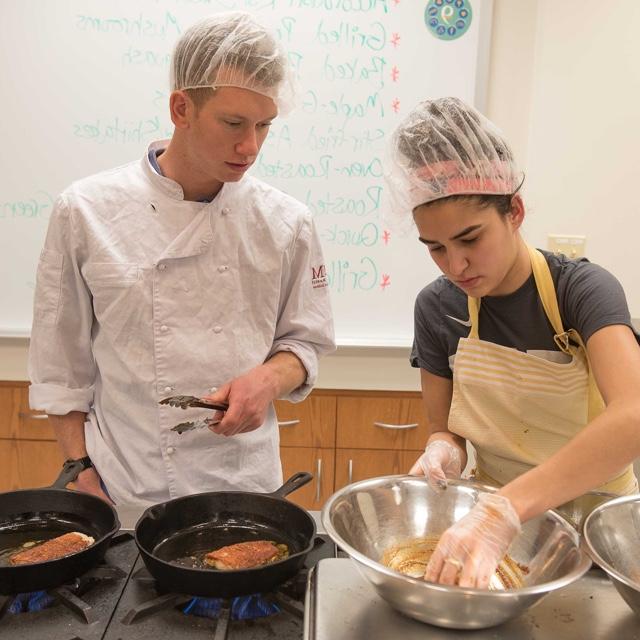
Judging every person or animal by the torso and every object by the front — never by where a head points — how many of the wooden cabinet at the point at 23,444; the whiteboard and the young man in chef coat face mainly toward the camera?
3

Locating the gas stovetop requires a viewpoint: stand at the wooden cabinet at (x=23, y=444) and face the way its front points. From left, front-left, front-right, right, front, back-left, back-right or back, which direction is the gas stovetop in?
front

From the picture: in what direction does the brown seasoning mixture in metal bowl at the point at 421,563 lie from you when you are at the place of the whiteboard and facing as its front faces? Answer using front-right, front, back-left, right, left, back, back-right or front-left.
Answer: front

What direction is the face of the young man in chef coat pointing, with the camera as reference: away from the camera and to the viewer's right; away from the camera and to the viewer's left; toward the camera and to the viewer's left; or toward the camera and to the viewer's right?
toward the camera and to the viewer's right

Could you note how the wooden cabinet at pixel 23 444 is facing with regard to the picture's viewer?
facing the viewer

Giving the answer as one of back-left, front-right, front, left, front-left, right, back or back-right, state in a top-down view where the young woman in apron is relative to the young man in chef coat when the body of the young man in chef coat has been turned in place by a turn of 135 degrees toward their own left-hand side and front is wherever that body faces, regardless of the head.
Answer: right

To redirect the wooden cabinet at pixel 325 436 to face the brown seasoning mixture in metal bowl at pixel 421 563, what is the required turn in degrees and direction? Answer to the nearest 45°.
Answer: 0° — it already faces it

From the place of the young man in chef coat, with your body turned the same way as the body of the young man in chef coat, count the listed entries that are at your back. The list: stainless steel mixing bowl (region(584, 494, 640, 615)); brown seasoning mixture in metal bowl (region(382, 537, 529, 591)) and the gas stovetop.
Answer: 0

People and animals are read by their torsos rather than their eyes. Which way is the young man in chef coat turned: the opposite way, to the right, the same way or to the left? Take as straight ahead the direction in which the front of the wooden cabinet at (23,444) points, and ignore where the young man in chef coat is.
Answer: the same way

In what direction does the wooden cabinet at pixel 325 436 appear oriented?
toward the camera

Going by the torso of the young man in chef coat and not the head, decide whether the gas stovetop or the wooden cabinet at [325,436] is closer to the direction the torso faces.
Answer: the gas stovetop

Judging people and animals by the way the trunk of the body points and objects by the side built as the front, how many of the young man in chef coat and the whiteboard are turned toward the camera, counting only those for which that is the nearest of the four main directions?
2

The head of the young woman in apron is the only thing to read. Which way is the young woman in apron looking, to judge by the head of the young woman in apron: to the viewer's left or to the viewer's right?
to the viewer's left
